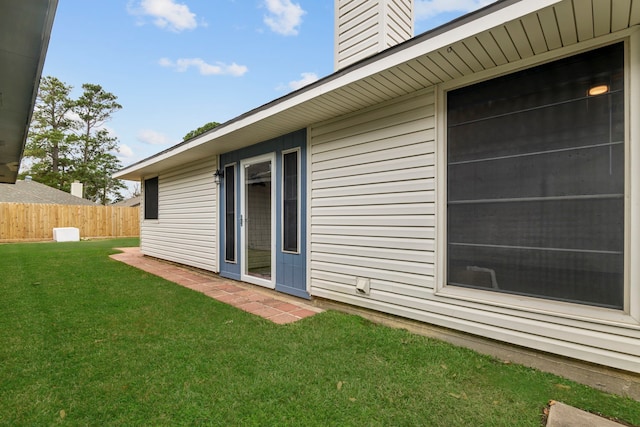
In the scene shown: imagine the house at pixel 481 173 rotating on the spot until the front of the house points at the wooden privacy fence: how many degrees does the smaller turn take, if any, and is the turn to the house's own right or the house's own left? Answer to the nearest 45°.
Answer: approximately 90° to the house's own right

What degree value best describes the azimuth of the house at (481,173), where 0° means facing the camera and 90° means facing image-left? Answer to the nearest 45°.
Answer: approximately 45°

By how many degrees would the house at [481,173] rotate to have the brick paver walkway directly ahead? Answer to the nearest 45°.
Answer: approximately 90° to its right

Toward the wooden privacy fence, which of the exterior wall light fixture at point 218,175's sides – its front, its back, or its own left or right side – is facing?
right

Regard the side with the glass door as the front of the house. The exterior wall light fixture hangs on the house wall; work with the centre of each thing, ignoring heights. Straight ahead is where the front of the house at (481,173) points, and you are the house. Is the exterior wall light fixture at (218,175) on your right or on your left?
on your right

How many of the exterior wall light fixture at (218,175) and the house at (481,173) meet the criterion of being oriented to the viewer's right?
0
